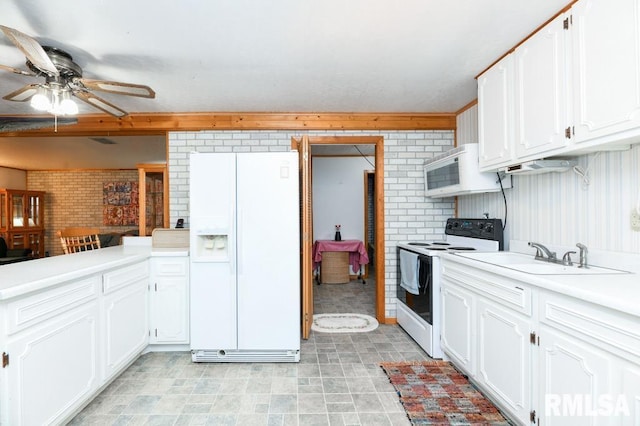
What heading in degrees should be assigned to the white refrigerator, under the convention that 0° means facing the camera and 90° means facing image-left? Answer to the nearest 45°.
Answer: approximately 0°

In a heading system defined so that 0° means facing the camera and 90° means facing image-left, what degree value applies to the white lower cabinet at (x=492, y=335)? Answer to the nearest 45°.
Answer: approximately 45°

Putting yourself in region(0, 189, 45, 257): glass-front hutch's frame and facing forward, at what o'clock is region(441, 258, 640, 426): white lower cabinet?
The white lower cabinet is roughly at 1 o'clock from the glass-front hutch.

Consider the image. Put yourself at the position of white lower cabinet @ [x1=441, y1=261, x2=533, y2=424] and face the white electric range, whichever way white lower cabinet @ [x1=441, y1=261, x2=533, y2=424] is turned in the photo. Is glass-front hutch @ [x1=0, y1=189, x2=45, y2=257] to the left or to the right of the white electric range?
left

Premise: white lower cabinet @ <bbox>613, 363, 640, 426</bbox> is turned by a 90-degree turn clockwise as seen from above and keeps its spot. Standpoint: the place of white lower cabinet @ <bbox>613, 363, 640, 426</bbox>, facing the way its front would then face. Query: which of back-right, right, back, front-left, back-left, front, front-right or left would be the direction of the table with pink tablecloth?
front

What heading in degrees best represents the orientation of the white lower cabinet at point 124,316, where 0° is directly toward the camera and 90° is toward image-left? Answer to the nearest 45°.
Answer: approximately 315°

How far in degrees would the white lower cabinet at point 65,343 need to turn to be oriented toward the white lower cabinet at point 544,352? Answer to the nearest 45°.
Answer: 0° — it already faces it

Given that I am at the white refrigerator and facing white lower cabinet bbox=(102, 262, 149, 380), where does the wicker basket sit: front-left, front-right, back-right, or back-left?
back-right

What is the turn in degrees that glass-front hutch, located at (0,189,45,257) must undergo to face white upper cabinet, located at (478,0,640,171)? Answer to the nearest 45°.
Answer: approximately 45° to its right
